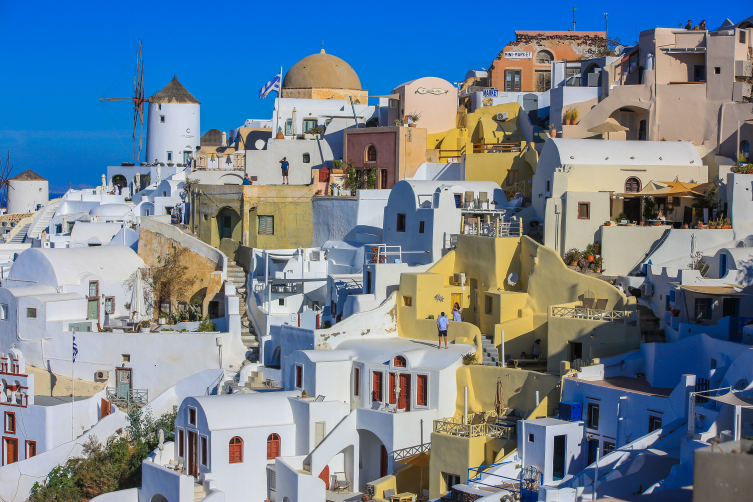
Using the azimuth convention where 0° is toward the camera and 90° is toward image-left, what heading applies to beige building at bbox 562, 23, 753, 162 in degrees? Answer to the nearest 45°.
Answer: approximately 0°

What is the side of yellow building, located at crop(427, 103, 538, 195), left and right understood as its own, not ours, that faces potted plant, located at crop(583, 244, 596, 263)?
front

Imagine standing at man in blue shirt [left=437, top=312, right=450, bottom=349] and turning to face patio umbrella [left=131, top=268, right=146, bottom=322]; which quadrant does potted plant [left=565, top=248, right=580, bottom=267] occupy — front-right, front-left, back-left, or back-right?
back-right

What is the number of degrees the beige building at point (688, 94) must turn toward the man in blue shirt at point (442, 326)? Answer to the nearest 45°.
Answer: approximately 45° to its right

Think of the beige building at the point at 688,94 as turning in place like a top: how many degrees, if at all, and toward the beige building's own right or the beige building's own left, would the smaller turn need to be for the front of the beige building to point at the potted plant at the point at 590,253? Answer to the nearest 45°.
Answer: approximately 45° to the beige building's own right

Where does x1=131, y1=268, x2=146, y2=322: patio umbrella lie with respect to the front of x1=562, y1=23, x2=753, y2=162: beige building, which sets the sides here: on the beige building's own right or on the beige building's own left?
on the beige building's own right

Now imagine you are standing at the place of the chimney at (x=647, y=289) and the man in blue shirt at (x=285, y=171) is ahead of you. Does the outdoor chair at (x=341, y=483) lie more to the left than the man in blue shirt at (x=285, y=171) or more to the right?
left

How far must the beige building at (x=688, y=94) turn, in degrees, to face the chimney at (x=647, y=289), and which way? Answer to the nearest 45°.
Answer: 0° — it already faces it

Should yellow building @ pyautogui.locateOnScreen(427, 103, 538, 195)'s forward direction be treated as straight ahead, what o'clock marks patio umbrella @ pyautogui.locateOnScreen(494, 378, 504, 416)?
The patio umbrella is roughly at 12 o'clock from the yellow building.

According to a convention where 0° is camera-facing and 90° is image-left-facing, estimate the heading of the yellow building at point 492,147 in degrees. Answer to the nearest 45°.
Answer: approximately 0°

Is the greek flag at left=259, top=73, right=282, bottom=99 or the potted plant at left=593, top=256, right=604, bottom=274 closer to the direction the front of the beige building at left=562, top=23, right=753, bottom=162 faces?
the potted plant

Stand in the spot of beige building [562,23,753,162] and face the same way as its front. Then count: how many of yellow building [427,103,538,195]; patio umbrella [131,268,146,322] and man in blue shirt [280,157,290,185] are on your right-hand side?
3

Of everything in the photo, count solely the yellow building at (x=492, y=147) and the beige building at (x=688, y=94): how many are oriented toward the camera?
2
